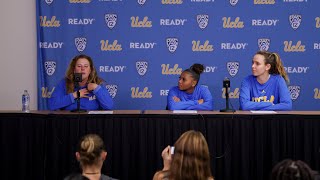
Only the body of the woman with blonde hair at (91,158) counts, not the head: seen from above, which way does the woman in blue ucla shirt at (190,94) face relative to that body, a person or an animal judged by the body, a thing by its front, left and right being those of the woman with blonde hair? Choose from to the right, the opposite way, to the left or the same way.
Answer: the opposite way

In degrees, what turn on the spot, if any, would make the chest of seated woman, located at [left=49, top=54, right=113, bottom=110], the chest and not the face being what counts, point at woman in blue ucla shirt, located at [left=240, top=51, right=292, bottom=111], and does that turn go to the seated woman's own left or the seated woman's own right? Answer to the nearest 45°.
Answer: approximately 90° to the seated woman's own left

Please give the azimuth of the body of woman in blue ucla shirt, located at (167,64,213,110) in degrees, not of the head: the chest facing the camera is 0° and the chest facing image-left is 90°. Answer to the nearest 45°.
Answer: approximately 0°

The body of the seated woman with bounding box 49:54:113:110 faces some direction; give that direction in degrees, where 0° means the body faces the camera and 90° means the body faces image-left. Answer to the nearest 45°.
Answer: approximately 0°

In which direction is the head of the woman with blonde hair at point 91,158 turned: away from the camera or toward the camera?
away from the camera

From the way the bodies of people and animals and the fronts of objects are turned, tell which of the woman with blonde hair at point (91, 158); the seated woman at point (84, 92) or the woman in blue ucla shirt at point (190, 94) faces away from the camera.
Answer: the woman with blonde hair

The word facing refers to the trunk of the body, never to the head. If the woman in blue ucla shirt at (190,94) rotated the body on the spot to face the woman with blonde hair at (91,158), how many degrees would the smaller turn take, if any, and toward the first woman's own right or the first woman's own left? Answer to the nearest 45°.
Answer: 0° — they already face them

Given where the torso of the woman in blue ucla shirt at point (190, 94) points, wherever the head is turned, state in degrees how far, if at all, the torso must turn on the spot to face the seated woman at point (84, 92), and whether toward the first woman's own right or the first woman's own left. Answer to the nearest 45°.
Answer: approximately 90° to the first woman's own right

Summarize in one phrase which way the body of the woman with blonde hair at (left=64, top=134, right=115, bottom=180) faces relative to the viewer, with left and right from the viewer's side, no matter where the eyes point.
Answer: facing away from the viewer
